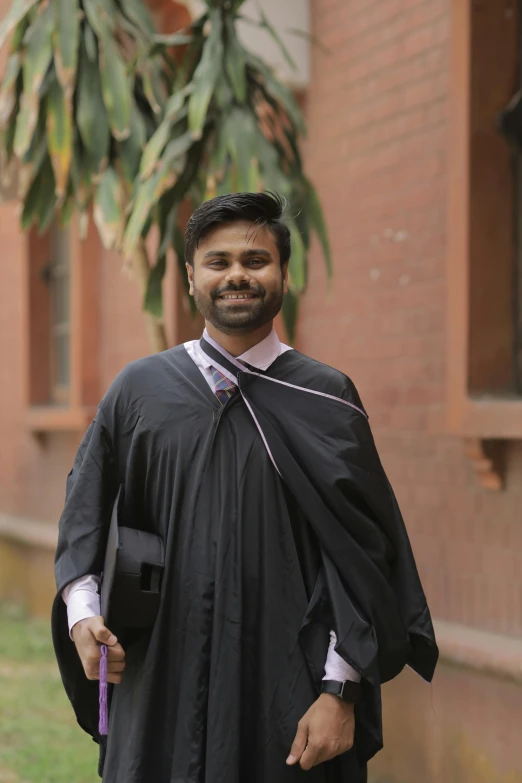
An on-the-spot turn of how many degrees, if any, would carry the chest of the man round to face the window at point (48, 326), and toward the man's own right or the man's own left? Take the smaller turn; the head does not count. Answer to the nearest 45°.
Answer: approximately 180°

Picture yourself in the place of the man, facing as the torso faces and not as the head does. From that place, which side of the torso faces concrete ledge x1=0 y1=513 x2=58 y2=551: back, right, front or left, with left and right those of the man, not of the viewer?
back

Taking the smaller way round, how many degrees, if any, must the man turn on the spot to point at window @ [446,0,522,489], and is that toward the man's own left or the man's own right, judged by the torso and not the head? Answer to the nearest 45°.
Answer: approximately 135° to the man's own left

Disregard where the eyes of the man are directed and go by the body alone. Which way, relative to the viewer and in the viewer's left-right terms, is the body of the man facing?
facing the viewer
